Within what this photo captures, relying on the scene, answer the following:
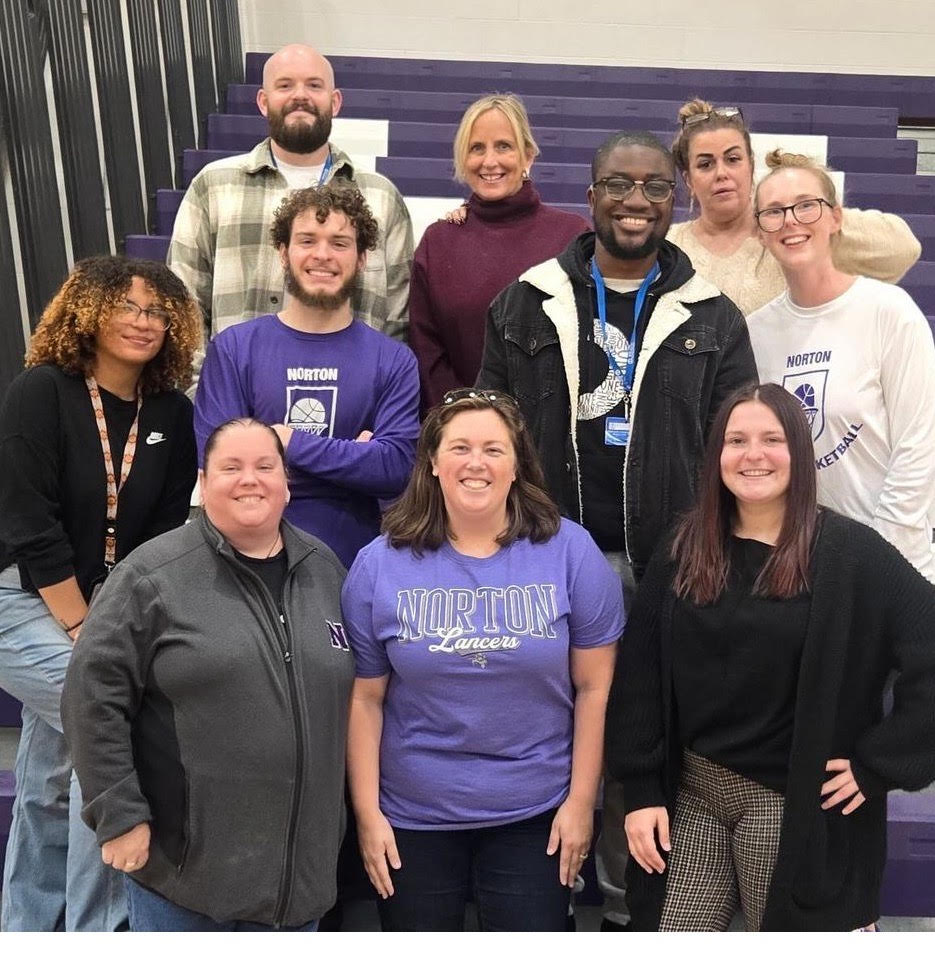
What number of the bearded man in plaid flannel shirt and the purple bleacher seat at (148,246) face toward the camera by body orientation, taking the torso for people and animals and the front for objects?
2

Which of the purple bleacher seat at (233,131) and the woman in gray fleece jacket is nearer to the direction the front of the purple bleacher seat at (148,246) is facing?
the woman in gray fleece jacket

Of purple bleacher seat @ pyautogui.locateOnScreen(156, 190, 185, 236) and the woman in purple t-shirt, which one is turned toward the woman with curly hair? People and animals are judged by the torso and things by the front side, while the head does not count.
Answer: the purple bleacher seat

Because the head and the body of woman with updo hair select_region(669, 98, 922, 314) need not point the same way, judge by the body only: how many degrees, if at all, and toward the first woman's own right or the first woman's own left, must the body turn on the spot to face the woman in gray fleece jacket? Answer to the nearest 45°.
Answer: approximately 45° to the first woman's own right

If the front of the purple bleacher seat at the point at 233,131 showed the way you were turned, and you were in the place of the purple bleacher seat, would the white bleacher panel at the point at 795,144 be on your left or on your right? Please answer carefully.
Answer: on your left

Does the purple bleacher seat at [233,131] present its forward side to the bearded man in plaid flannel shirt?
yes

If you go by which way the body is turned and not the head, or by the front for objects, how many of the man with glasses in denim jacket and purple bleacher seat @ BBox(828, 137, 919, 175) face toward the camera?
2
